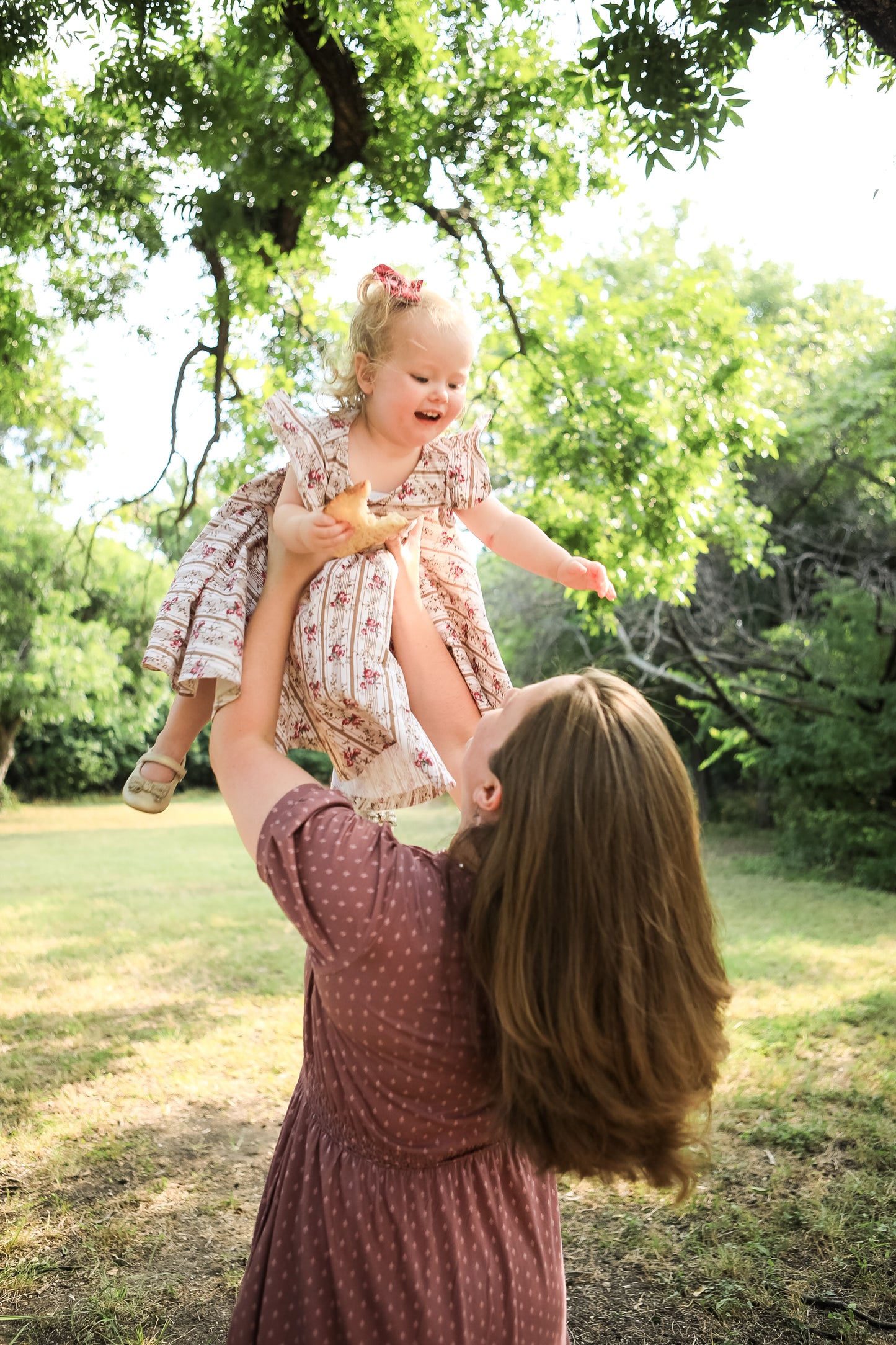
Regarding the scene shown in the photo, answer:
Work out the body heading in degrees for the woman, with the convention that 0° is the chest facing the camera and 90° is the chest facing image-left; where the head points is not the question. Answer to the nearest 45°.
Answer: approximately 135°

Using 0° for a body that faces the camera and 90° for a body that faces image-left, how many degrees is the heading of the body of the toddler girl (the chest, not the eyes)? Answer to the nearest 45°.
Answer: approximately 315°

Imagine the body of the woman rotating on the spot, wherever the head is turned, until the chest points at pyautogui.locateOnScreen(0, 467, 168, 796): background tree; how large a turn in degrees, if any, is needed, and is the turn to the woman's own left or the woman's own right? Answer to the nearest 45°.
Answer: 0° — they already face it

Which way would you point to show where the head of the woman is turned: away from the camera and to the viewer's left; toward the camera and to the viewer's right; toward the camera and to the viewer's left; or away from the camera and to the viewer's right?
away from the camera and to the viewer's left
